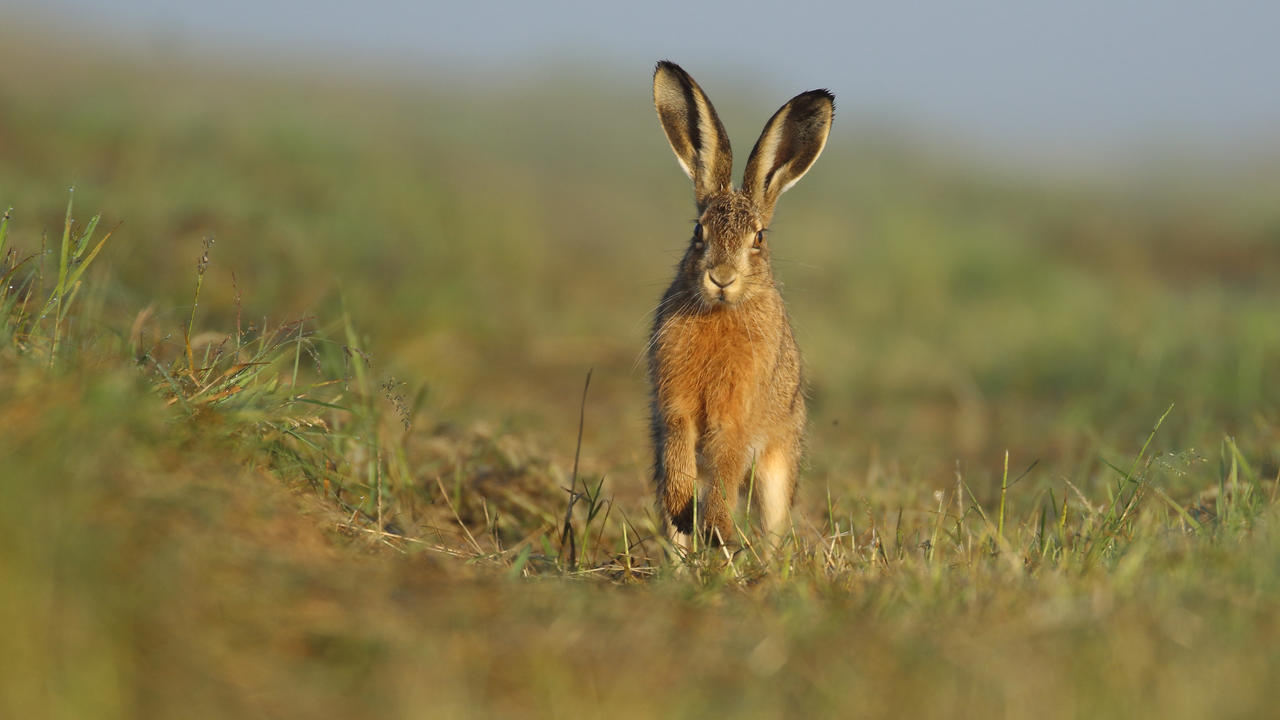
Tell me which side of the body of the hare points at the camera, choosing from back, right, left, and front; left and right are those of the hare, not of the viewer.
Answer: front
